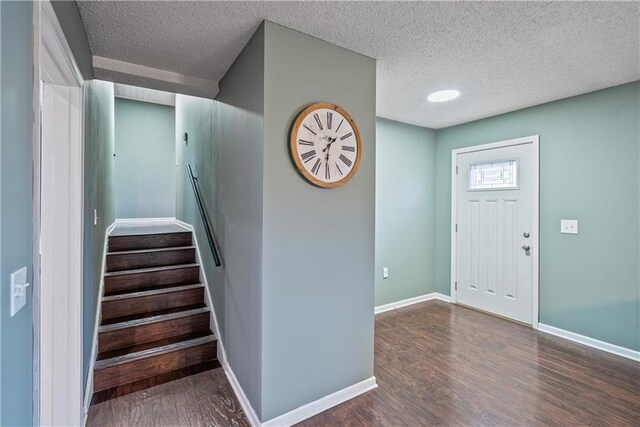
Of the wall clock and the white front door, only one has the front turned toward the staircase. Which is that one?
the white front door

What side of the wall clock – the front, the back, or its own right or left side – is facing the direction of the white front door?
left

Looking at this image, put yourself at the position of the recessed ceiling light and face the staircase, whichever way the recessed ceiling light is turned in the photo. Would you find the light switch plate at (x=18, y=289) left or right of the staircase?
left

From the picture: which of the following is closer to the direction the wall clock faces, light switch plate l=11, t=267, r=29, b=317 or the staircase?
the light switch plate

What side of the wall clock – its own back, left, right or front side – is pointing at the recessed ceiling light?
left

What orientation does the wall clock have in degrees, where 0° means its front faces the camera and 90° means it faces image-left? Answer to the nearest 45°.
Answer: approximately 315°

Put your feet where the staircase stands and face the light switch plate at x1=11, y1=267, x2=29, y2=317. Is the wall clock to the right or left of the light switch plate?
left

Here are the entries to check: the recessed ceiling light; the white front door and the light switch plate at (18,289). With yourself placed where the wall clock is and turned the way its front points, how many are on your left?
2

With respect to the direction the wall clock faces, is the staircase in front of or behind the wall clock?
behind
